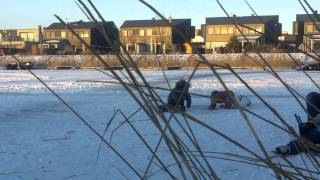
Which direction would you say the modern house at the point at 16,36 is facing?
toward the camera
